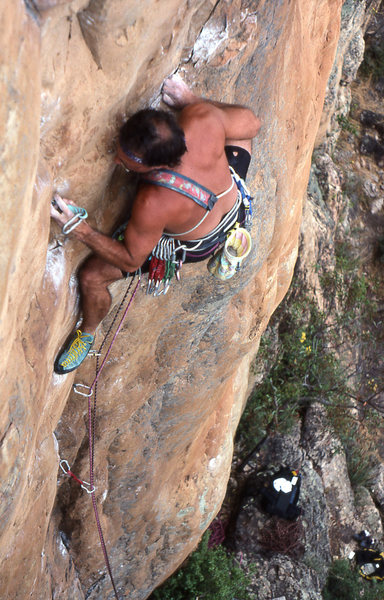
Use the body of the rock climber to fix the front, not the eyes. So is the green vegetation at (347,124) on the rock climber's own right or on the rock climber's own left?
on the rock climber's own right

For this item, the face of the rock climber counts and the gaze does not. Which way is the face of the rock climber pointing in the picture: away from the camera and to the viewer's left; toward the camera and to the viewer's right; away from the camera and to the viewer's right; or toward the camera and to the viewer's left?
away from the camera and to the viewer's left

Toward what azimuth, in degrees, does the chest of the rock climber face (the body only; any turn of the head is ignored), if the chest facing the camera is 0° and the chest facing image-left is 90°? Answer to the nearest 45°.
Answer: approximately 135°
